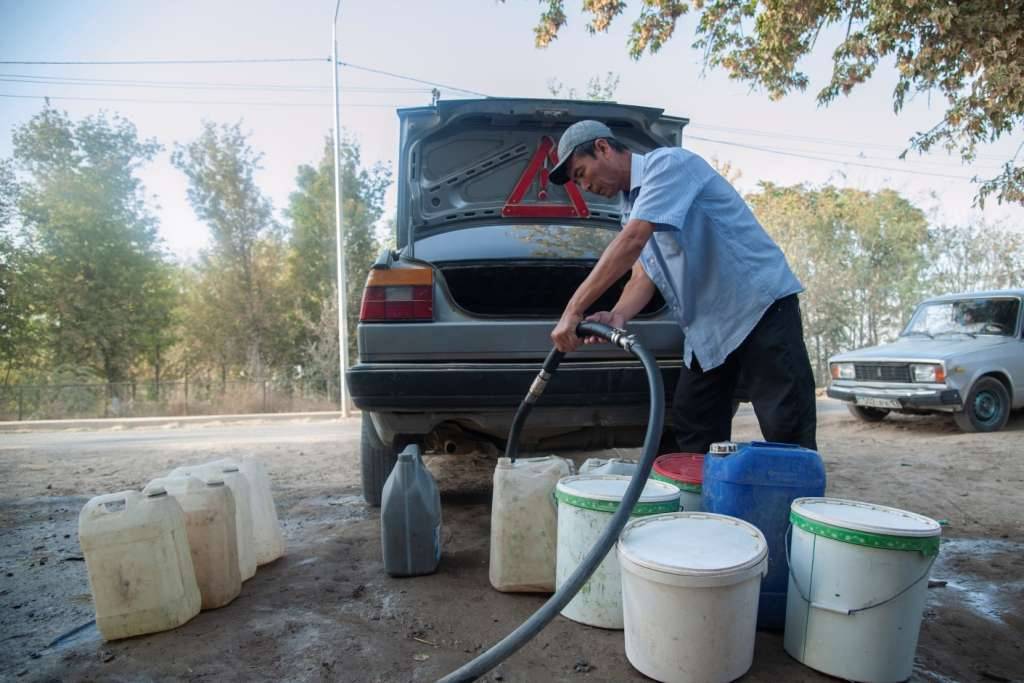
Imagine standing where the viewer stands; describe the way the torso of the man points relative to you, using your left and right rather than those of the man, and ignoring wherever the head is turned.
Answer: facing to the left of the viewer

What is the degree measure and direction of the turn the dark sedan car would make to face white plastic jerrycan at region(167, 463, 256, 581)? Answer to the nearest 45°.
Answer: approximately 135° to its left

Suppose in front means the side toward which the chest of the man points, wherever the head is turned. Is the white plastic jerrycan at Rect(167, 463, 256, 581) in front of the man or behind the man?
in front

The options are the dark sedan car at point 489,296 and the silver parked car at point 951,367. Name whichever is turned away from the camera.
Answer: the dark sedan car

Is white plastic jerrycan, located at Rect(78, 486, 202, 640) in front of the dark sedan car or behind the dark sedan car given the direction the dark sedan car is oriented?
behind

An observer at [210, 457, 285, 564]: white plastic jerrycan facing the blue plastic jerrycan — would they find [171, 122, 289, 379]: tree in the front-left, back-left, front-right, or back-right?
back-left

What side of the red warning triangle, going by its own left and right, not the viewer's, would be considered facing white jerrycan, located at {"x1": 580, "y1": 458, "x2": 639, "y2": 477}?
front

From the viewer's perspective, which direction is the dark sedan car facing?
away from the camera

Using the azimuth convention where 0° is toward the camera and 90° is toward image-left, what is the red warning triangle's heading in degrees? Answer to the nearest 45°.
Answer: approximately 0°

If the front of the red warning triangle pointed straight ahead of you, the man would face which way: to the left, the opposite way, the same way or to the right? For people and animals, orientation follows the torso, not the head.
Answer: to the right

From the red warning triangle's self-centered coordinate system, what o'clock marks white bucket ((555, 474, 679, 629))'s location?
The white bucket is roughly at 12 o'clock from the red warning triangle.

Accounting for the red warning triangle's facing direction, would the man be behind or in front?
in front

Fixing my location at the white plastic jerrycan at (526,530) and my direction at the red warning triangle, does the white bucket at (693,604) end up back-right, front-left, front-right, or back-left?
back-right
